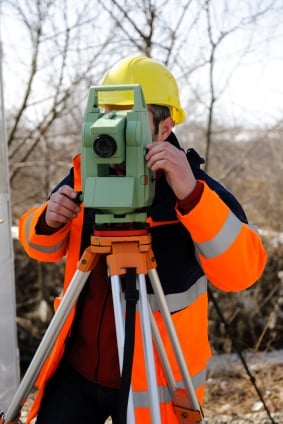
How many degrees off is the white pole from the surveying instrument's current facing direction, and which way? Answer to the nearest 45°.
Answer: approximately 90° to its right

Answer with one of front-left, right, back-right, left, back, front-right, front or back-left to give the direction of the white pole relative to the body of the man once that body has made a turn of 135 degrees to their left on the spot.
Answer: back-left

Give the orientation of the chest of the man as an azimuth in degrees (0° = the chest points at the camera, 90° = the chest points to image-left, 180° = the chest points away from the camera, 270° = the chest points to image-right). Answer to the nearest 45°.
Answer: approximately 45°
